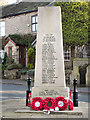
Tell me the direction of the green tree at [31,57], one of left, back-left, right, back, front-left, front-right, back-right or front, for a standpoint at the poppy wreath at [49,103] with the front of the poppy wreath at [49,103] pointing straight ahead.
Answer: back

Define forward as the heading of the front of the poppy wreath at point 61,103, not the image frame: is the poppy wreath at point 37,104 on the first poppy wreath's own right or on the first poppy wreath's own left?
on the first poppy wreath's own right

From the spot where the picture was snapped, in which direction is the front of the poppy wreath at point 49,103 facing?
facing the viewer

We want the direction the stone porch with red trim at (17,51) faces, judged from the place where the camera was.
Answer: facing the viewer and to the left of the viewer

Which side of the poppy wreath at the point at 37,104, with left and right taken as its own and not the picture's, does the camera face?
front

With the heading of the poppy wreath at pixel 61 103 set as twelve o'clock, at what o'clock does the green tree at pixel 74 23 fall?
The green tree is roughly at 6 o'clock from the poppy wreath.

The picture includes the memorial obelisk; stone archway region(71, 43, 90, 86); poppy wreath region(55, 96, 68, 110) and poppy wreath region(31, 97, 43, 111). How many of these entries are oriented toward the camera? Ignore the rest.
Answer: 4

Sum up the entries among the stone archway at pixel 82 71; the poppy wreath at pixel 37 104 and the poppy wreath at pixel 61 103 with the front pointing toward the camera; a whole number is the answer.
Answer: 3
